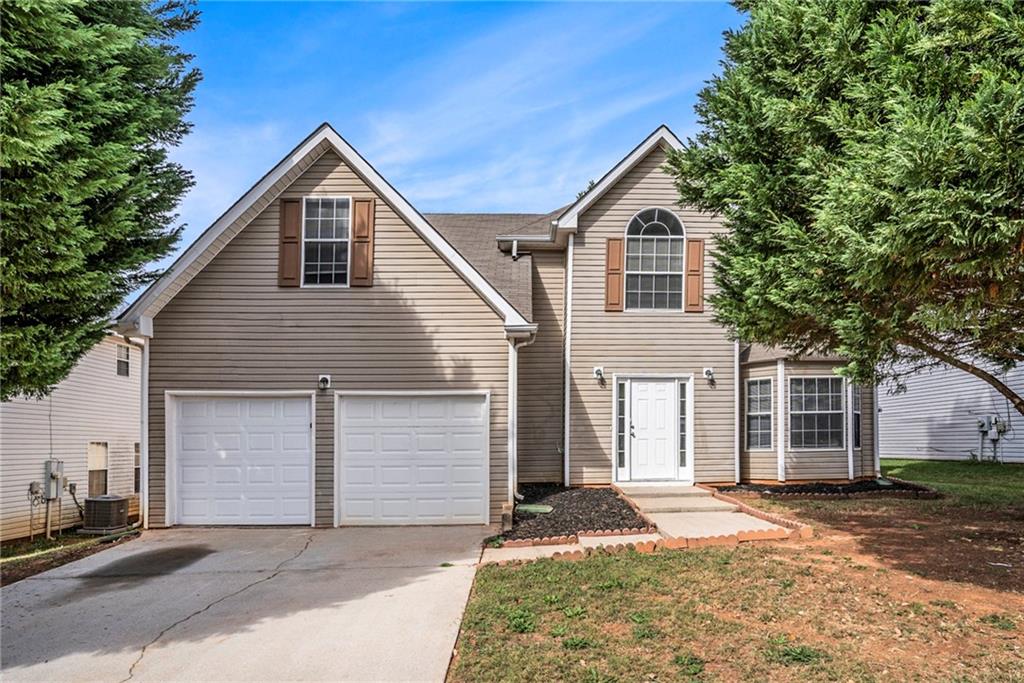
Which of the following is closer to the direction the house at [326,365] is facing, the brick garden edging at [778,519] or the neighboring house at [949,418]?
the brick garden edging

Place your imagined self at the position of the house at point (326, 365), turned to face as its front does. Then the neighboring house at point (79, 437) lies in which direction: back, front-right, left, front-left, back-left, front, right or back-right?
back-right

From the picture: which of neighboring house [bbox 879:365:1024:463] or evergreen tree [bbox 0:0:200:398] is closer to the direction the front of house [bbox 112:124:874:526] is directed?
the evergreen tree

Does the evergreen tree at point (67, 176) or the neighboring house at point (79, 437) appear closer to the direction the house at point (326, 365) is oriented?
the evergreen tree

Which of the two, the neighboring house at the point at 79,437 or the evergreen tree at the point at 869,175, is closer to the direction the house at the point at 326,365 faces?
the evergreen tree

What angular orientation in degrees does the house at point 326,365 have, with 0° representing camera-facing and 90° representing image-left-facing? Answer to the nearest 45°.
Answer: approximately 0°
